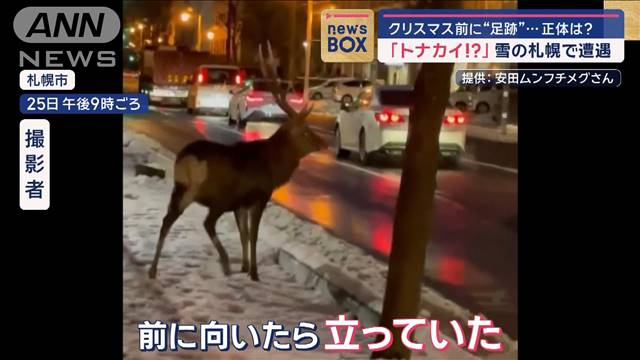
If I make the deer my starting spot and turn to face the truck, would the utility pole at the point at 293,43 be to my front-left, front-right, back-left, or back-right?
front-right

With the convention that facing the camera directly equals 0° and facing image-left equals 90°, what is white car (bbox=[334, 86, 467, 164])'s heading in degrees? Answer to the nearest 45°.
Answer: approximately 135°
